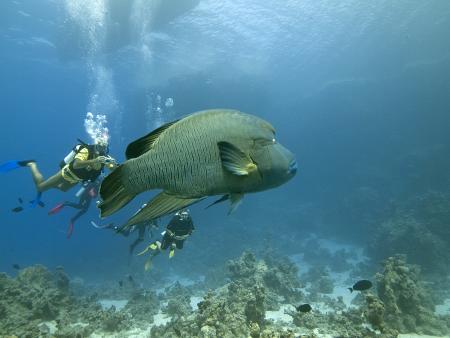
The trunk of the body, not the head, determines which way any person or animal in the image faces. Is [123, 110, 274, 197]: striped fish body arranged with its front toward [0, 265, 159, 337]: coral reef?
no

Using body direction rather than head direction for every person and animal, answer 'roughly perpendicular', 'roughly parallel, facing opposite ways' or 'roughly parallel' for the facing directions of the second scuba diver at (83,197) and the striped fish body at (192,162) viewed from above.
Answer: roughly parallel

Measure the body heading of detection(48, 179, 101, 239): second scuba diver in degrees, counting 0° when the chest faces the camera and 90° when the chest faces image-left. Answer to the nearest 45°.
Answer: approximately 270°

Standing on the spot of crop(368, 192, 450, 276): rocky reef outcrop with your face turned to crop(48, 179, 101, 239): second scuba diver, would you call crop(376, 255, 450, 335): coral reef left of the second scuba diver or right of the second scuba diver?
left

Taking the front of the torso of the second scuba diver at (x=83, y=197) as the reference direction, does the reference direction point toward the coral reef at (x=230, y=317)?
no

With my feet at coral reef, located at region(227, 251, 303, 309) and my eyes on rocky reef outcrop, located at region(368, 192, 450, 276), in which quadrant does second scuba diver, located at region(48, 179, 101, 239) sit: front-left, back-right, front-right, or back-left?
back-left

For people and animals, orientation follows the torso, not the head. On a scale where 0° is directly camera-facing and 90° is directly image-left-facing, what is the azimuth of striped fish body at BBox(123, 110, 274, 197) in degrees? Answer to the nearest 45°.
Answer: approximately 270°

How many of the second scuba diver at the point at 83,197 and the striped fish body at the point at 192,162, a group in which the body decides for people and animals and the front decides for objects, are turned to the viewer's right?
2
